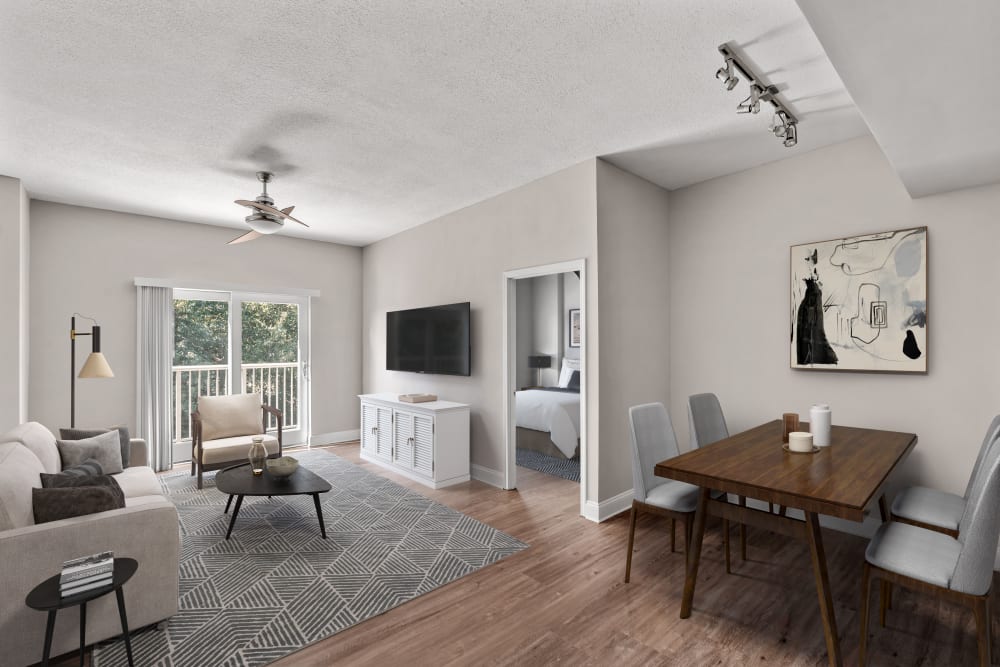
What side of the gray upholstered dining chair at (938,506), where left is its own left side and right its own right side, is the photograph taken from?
left

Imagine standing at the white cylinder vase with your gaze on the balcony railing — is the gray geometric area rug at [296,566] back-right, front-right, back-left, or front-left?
front-left

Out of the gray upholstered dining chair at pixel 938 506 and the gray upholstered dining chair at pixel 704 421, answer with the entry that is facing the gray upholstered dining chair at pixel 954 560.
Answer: the gray upholstered dining chair at pixel 704 421

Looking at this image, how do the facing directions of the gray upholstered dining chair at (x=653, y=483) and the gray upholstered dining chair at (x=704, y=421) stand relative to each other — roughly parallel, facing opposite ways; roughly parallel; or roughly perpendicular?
roughly parallel

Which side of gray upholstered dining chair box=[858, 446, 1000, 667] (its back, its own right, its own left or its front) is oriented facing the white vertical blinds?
front

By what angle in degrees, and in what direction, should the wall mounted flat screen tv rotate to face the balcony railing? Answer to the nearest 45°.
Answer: approximately 45° to its right

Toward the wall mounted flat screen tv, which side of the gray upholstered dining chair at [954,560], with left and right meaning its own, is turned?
front

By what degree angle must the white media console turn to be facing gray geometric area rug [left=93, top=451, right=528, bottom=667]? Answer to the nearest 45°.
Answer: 0° — it already faces it

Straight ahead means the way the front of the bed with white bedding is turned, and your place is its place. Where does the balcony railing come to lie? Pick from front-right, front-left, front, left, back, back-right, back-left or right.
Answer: front-right

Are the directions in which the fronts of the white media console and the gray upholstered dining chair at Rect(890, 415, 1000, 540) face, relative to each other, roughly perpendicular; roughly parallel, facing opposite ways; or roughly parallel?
roughly perpendicular

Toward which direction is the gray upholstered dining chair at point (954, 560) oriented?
to the viewer's left

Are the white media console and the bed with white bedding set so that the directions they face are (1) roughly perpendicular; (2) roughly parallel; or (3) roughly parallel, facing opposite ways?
roughly parallel

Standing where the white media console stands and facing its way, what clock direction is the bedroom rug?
The bedroom rug is roughly at 7 o'clock from the white media console.

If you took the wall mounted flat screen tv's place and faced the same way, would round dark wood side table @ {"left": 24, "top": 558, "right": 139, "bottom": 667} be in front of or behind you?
in front

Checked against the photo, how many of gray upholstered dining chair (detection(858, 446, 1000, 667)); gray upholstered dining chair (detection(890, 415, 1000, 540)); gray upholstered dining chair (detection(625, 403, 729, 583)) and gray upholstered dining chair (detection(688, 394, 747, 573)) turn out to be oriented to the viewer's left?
2

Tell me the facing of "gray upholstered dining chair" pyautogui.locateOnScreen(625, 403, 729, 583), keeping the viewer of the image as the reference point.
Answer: facing the viewer and to the right of the viewer

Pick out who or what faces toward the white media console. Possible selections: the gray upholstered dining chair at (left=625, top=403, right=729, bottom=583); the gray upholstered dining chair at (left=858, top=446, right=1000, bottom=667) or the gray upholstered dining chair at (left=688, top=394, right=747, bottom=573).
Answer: the gray upholstered dining chair at (left=858, top=446, right=1000, bottom=667)

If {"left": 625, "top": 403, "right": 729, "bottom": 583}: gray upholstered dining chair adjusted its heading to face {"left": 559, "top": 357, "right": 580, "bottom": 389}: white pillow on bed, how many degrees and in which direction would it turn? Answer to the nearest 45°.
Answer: approximately 135° to its left
